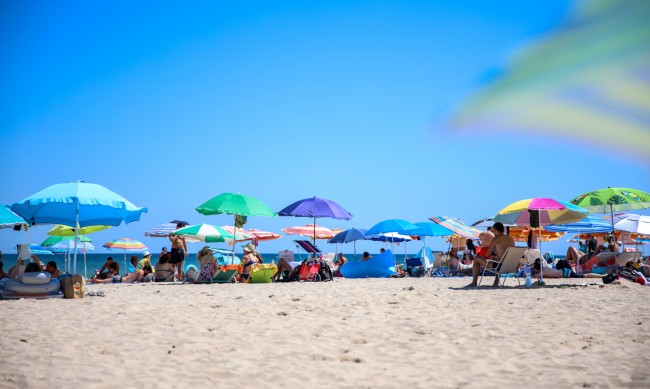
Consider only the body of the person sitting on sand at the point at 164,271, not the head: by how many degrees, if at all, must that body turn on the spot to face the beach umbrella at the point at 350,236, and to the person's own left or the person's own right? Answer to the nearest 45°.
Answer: approximately 45° to the person's own right

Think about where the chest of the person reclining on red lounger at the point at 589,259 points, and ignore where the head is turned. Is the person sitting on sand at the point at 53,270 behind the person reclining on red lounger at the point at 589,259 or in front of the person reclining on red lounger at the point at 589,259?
in front

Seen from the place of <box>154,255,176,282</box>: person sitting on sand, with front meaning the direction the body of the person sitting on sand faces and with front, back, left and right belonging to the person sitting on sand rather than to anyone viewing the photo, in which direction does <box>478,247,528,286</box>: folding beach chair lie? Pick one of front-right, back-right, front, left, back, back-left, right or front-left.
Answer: back-right

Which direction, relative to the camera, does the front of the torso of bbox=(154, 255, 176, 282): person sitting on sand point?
away from the camera

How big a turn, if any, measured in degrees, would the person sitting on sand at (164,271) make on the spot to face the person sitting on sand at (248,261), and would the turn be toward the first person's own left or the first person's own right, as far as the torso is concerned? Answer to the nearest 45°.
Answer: approximately 135° to the first person's own right

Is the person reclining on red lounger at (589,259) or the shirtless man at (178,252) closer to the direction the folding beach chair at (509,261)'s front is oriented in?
the shirtless man

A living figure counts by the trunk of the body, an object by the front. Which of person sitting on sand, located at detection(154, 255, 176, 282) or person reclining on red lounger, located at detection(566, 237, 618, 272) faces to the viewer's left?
person reclining on red lounger, located at detection(566, 237, 618, 272)

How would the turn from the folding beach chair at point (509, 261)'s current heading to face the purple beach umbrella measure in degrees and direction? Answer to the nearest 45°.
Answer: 0° — it already faces it

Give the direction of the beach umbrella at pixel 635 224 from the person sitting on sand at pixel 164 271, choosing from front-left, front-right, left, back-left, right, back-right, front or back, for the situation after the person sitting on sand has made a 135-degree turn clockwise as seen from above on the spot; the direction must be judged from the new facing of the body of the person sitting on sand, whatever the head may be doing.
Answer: front-left

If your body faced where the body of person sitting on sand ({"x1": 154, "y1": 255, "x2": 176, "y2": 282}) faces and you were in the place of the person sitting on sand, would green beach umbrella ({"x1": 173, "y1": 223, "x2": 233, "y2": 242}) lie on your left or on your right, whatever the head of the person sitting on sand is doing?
on your right

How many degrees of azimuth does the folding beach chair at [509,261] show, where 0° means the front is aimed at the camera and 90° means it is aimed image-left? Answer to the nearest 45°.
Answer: approximately 135°

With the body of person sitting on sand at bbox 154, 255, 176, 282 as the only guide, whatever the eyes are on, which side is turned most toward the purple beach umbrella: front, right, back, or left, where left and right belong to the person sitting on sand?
right
